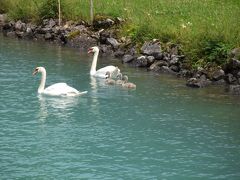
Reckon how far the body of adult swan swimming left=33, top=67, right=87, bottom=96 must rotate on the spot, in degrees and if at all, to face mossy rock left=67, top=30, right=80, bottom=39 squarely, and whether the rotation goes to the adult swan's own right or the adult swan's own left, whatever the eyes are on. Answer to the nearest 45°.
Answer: approximately 90° to the adult swan's own right

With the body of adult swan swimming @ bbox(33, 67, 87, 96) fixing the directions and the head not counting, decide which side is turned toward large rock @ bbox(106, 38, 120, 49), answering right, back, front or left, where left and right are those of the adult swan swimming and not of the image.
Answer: right

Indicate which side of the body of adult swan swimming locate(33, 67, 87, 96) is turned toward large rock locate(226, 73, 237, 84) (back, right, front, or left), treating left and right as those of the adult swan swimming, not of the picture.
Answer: back

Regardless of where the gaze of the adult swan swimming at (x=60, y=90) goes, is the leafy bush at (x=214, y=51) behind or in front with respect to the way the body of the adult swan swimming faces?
behind

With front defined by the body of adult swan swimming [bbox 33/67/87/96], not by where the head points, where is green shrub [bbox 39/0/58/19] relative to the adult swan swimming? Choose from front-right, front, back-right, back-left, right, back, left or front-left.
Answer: right

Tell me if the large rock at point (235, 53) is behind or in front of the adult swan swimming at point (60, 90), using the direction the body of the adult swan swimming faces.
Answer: behind

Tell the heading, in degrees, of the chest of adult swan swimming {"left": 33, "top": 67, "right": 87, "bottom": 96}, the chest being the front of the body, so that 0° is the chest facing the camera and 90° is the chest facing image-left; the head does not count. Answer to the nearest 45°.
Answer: approximately 90°

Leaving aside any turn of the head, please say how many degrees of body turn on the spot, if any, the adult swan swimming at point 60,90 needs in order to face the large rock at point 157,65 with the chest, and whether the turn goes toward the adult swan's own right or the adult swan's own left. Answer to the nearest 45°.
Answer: approximately 135° to the adult swan's own right

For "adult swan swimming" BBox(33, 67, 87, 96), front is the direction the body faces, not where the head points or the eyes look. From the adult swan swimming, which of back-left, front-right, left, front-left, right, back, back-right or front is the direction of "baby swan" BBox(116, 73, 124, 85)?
back-right

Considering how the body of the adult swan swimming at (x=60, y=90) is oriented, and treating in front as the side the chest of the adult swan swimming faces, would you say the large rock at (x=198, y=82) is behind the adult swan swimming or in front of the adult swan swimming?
behind

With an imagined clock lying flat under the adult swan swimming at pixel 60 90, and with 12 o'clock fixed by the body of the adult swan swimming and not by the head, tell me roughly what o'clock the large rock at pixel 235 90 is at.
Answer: The large rock is roughly at 6 o'clock from the adult swan swimming.

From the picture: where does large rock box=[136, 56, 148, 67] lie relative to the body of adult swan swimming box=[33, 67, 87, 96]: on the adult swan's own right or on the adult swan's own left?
on the adult swan's own right
